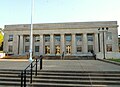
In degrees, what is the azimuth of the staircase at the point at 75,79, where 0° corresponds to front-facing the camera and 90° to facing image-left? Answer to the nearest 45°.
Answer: approximately 0°

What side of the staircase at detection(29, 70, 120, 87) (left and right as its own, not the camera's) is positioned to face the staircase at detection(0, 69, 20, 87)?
right

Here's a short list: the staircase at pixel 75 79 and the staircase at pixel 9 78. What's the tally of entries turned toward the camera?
2

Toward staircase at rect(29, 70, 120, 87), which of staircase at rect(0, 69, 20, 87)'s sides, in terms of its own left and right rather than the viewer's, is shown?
left
